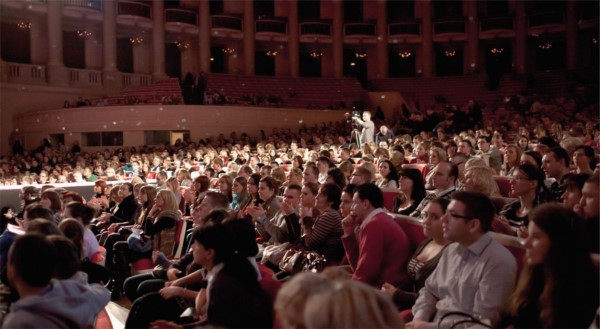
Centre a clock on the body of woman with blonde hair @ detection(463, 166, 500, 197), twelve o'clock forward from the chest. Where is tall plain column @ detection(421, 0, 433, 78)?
The tall plain column is roughly at 3 o'clock from the woman with blonde hair.

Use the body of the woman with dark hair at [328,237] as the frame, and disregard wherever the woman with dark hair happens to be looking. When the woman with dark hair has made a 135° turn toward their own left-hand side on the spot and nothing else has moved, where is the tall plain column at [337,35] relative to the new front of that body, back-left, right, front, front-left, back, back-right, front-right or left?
back-left

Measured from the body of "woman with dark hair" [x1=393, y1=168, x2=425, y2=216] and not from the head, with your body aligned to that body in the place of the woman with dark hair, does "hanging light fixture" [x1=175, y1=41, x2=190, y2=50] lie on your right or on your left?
on your right

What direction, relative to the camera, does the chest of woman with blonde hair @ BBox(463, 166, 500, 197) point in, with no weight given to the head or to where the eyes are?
to the viewer's left

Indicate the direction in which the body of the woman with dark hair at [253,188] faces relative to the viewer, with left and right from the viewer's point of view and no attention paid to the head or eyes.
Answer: facing to the left of the viewer

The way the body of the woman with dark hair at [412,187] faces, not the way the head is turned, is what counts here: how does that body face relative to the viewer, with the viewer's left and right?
facing to the left of the viewer

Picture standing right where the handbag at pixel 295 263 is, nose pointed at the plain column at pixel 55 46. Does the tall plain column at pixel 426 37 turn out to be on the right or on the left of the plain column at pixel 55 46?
right

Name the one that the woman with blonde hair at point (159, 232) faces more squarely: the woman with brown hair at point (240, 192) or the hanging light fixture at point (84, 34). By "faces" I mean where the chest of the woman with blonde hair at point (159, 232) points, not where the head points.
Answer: the hanging light fixture

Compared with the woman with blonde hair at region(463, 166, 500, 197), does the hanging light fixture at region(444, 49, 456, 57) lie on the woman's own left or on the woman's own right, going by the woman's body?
on the woman's own right

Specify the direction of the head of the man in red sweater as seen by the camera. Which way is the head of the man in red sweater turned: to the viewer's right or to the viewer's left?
to the viewer's left

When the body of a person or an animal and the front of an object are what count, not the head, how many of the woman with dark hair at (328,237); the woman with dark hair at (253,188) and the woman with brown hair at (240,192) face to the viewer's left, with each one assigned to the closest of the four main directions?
3

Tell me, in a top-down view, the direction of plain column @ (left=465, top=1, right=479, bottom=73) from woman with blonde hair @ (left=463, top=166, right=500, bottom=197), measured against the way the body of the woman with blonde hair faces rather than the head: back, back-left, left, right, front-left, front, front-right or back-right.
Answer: right

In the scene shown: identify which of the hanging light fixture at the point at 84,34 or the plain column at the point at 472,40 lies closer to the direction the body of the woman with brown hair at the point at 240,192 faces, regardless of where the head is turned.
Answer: the hanging light fixture

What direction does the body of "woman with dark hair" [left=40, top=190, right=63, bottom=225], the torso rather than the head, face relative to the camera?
to the viewer's left

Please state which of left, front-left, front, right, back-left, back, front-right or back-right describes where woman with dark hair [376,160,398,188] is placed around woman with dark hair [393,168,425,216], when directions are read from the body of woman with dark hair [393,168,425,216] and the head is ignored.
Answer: right

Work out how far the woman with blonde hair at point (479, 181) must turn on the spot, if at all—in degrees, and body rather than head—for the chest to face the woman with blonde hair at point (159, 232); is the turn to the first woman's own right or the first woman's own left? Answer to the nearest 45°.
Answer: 0° — they already face them

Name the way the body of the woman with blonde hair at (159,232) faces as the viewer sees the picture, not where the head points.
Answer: to the viewer's left
